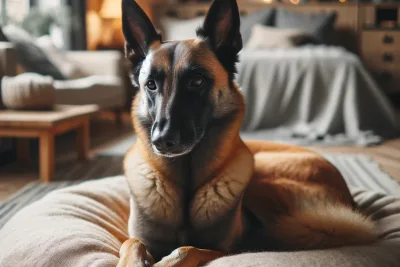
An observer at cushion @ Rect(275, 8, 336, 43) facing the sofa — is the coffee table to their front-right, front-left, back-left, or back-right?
front-left

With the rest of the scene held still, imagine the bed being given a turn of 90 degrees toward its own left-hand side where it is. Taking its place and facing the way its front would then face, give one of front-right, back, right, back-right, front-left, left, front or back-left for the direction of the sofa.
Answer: back

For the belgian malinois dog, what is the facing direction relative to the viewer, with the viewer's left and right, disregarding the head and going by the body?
facing the viewer and to the left of the viewer

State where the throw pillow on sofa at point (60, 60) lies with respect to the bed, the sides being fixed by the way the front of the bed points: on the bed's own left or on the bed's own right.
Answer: on the bed's own right

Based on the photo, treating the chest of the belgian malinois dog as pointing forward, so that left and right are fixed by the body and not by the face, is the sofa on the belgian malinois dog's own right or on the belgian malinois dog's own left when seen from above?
on the belgian malinois dog's own right

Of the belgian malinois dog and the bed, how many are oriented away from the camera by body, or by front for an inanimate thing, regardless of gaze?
0

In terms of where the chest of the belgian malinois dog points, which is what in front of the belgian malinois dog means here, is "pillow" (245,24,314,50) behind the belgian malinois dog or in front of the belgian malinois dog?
behind

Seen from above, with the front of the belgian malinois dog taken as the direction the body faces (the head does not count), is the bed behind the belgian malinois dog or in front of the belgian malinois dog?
behind

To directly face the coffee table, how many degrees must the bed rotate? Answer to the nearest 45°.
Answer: approximately 45° to its right

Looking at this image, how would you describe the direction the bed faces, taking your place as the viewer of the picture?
facing the viewer

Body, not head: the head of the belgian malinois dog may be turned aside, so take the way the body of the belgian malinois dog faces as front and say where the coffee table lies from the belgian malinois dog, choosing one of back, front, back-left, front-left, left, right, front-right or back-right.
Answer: right

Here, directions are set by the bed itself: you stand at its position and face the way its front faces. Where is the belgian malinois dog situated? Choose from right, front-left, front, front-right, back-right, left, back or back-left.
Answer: front
